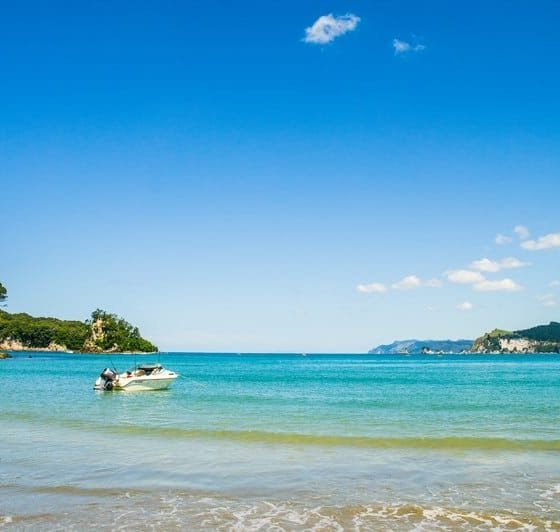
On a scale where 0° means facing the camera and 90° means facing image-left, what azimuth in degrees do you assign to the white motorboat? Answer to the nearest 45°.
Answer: approximately 270°
